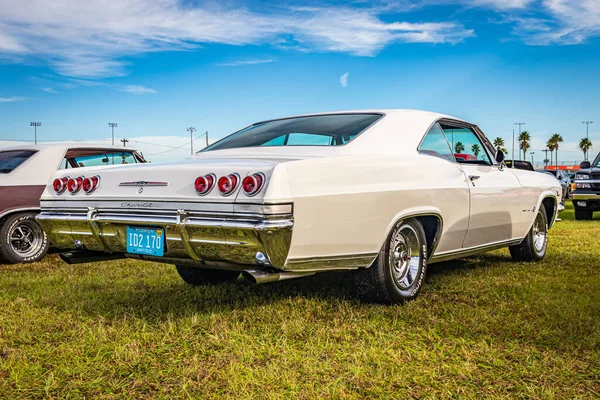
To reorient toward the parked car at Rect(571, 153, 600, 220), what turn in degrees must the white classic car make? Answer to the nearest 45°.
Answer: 0° — it already faces it

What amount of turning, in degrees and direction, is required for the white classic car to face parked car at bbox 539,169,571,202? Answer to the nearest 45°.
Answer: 0° — it already faces it

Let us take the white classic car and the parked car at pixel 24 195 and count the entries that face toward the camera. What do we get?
0

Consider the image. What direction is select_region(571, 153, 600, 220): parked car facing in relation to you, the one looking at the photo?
facing the viewer and to the left of the viewer

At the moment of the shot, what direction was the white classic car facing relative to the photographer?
facing away from the viewer and to the right of the viewer

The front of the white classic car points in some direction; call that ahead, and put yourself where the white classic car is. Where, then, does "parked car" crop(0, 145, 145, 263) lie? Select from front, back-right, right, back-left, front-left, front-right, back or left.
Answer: left

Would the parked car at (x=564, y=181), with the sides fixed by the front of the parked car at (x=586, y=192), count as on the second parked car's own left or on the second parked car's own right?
on the second parked car's own right

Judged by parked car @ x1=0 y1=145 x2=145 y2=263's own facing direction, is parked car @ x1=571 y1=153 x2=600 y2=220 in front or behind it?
in front

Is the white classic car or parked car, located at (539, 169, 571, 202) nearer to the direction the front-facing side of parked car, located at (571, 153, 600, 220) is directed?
the white classic car

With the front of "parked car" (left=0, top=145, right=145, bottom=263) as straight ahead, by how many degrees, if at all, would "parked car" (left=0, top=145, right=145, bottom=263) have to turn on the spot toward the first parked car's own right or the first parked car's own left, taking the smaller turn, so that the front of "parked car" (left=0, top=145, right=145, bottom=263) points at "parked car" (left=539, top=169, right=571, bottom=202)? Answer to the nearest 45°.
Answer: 0° — it already faces it

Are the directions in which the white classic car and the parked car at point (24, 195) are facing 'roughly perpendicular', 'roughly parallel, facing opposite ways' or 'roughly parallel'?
roughly parallel

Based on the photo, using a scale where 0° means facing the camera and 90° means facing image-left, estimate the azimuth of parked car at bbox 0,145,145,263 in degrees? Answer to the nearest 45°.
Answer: approximately 225°

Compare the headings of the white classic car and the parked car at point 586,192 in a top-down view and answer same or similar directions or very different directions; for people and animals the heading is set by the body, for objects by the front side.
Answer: very different directions
